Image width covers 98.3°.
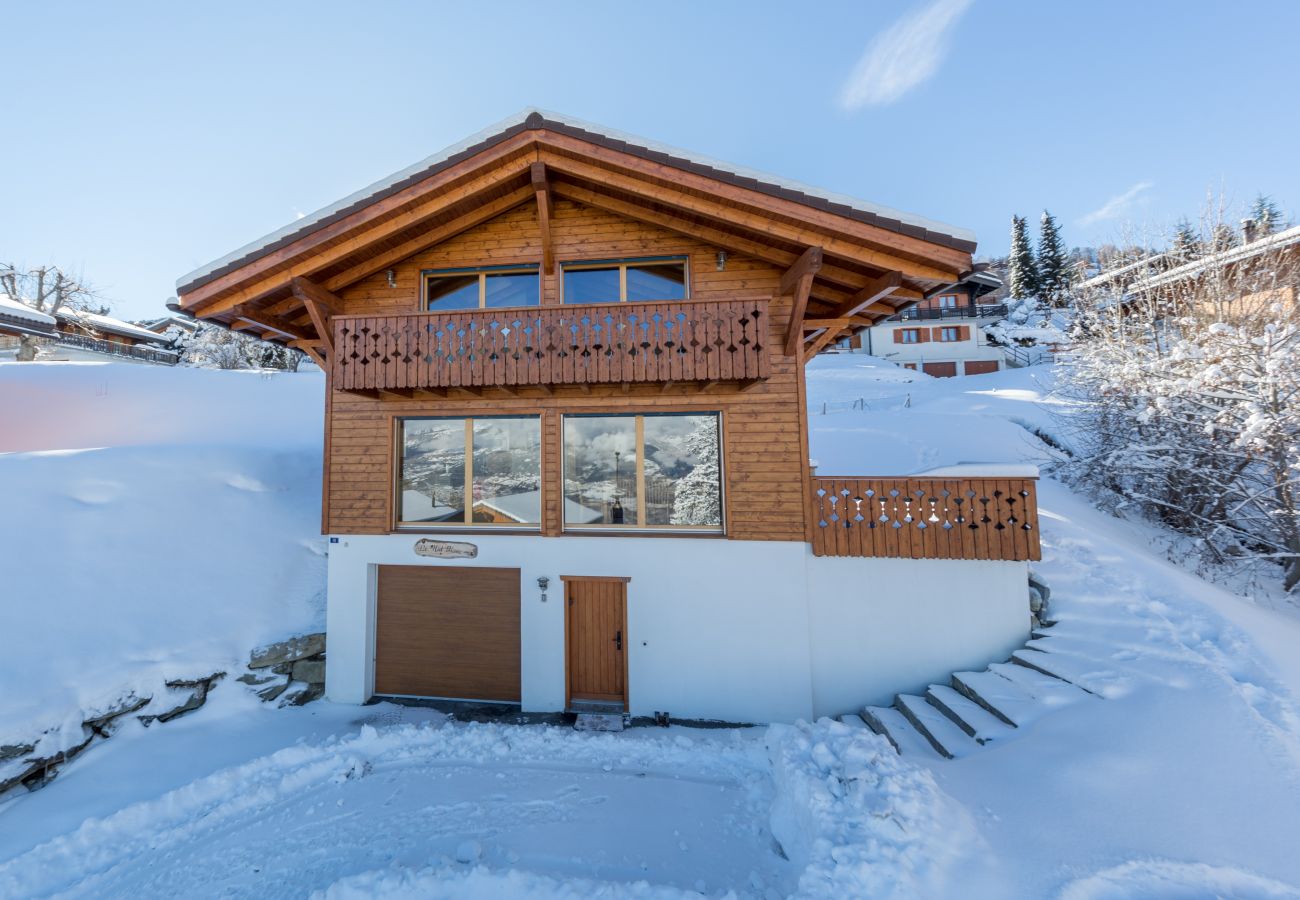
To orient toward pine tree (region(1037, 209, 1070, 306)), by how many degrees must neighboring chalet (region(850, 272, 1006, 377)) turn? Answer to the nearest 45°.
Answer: approximately 135° to its left

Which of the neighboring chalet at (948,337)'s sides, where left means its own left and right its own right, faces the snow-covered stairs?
front

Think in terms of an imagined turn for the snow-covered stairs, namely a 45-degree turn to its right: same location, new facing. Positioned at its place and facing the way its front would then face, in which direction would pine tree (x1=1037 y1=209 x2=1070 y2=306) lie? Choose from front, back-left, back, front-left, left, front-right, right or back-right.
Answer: right

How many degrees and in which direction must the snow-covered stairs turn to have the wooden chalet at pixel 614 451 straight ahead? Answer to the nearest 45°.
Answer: approximately 45° to its right

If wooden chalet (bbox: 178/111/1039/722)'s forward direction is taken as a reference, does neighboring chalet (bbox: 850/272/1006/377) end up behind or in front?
behind

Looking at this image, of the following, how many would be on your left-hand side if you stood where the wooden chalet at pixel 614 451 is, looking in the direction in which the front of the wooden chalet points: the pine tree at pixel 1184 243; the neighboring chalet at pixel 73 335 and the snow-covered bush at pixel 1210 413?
2

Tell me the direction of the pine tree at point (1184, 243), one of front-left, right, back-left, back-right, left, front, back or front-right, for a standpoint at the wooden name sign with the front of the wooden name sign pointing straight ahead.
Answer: left

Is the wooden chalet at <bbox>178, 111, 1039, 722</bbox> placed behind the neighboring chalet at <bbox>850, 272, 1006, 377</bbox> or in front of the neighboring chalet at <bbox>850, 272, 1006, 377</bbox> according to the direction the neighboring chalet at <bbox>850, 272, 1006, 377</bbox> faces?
in front

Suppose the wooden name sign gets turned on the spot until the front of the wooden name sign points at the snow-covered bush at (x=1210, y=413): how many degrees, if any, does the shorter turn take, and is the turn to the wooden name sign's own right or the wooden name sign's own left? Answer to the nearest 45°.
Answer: approximately 90° to the wooden name sign's own left

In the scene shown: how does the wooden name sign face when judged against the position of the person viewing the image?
facing the viewer

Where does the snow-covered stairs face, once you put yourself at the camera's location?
facing the viewer and to the left of the viewer

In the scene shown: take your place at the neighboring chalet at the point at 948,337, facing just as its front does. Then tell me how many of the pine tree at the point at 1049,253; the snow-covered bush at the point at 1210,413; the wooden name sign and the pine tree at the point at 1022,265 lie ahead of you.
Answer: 2

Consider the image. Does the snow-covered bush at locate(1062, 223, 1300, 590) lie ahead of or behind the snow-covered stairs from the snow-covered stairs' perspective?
behind

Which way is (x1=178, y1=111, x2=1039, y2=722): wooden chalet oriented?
toward the camera
